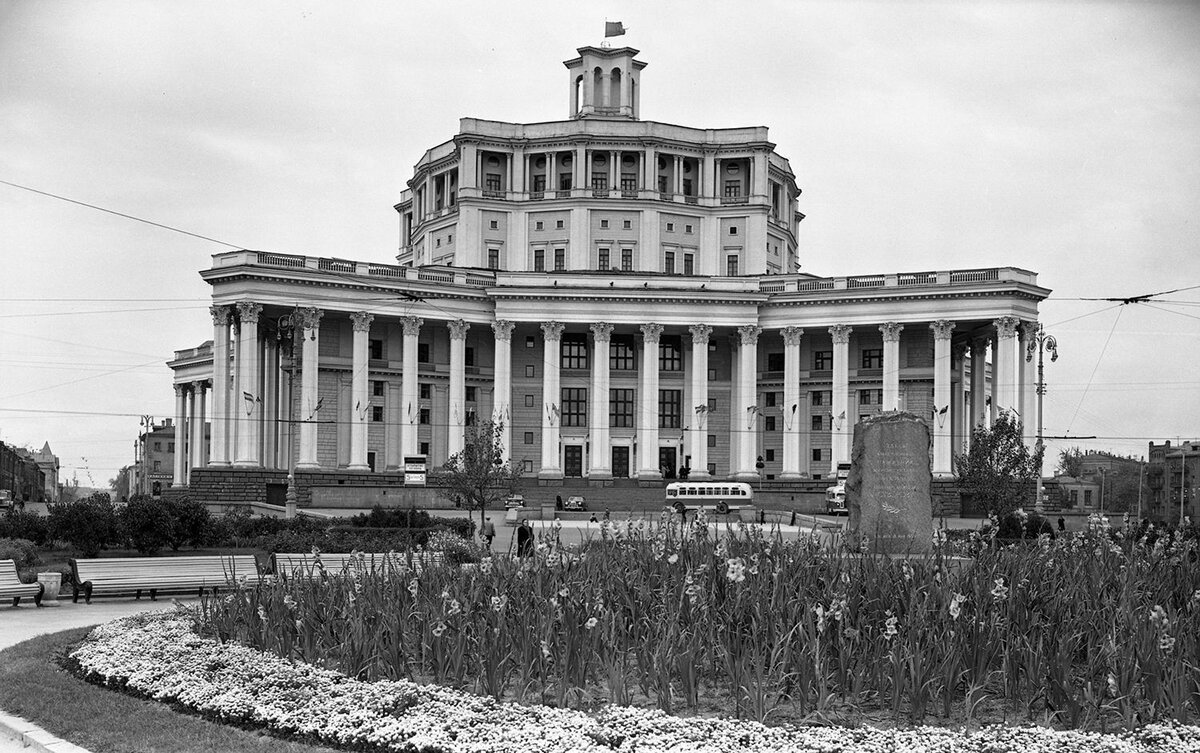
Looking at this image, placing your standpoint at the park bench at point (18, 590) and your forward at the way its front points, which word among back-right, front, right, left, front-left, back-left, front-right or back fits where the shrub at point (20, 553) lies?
back-left

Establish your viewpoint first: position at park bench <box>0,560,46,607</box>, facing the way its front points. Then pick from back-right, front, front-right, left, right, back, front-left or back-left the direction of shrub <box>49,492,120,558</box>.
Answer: back-left

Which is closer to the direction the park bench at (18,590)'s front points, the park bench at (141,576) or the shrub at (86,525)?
the park bench

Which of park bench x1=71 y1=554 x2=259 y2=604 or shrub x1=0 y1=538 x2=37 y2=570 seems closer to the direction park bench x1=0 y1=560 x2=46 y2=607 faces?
the park bench

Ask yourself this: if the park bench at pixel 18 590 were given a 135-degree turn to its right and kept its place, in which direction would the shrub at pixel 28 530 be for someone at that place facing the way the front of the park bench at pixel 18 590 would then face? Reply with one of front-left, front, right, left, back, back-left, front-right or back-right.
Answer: right

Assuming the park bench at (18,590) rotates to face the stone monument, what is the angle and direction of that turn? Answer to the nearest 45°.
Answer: approximately 45° to its left

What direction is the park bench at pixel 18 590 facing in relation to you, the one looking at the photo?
facing the viewer and to the right of the viewer

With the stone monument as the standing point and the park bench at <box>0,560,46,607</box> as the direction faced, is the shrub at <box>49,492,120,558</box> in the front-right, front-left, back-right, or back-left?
front-right
